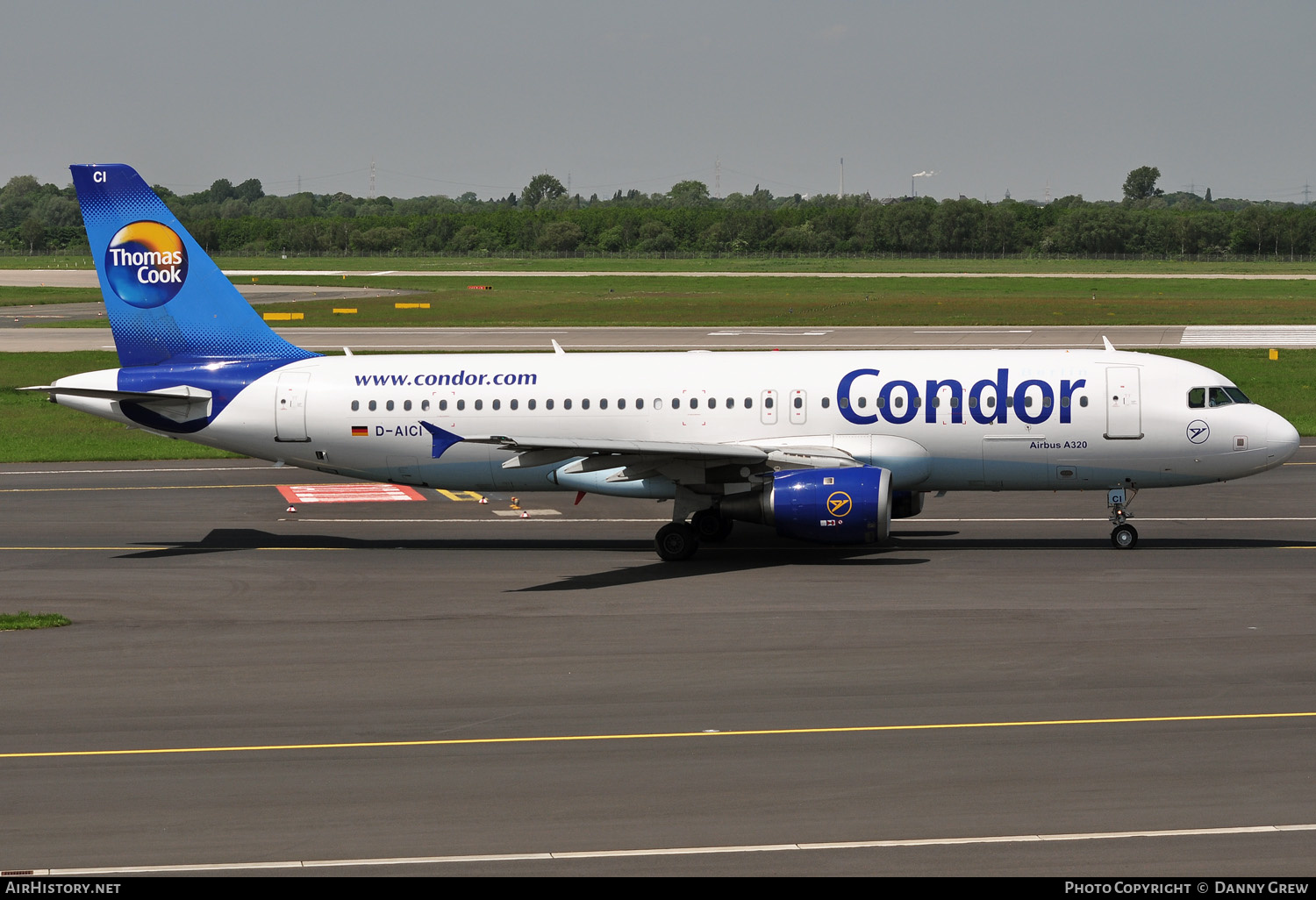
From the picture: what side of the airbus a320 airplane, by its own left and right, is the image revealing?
right
